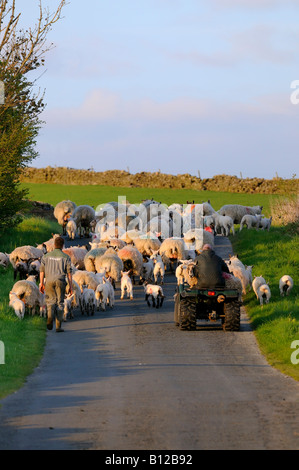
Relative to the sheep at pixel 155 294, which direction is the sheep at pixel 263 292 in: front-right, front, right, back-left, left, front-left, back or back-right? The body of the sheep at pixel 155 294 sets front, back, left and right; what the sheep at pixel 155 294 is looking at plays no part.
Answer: back-right

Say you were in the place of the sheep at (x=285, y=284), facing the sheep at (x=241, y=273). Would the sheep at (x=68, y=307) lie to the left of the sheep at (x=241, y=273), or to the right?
left

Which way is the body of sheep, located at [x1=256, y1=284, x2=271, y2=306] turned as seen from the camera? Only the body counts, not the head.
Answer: away from the camera

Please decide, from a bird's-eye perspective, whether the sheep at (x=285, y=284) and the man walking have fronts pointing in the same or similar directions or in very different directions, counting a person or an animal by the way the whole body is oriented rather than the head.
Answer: same or similar directions

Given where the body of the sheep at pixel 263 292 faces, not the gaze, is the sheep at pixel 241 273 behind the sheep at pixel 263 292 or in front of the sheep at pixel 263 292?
in front

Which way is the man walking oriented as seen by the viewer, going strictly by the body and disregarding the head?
away from the camera

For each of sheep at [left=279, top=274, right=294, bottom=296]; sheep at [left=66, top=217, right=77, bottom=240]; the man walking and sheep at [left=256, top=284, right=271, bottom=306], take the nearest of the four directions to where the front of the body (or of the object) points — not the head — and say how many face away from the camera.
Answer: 4

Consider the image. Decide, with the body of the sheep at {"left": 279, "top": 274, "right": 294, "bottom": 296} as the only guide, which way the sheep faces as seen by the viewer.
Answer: away from the camera

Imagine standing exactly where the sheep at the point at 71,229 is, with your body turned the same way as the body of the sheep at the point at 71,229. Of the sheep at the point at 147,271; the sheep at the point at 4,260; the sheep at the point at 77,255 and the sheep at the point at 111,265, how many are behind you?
4

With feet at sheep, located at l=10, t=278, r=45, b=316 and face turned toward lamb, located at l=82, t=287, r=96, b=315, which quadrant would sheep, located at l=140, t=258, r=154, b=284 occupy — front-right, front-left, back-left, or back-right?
front-left
